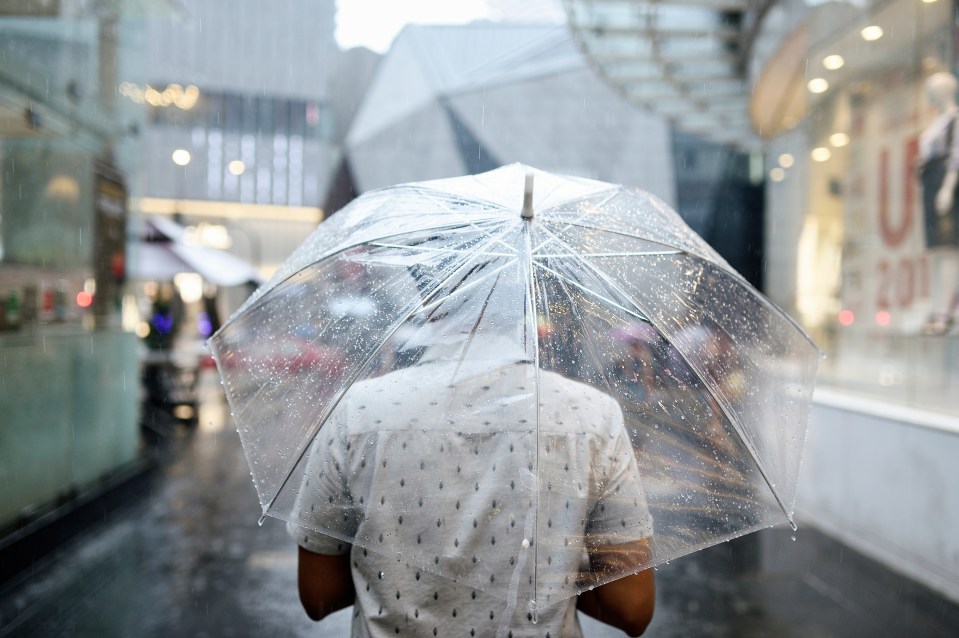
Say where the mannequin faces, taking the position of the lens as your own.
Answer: facing the viewer and to the left of the viewer

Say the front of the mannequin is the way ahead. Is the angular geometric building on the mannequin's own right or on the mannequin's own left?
on the mannequin's own right
